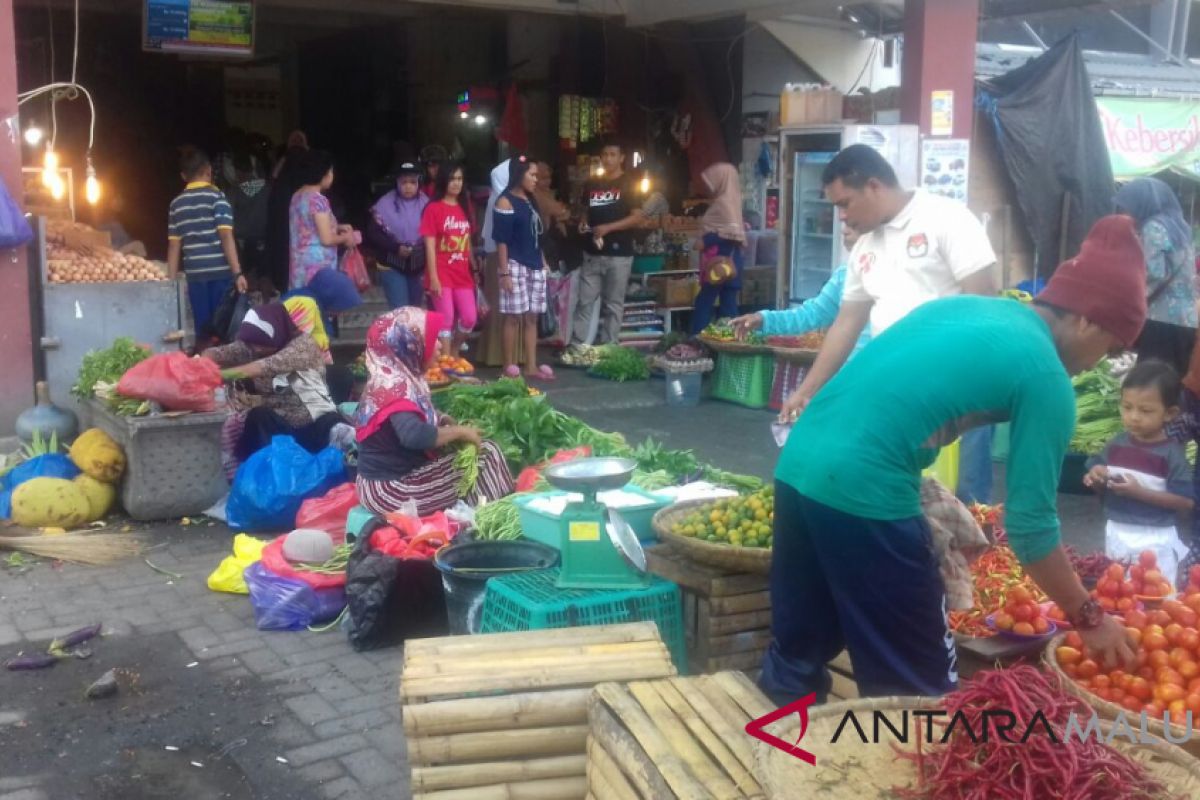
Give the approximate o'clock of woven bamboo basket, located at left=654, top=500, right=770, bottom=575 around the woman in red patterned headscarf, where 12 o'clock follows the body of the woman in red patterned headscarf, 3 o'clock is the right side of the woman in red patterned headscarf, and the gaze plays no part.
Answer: The woven bamboo basket is roughly at 2 o'clock from the woman in red patterned headscarf.

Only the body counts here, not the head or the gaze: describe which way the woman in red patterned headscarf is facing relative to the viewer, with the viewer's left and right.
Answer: facing to the right of the viewer

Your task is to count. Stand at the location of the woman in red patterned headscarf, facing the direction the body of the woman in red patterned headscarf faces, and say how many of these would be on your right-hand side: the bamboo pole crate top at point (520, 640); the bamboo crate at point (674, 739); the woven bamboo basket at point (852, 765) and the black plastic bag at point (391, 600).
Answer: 4

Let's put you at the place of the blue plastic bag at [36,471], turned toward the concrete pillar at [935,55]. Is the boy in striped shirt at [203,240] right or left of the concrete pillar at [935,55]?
left

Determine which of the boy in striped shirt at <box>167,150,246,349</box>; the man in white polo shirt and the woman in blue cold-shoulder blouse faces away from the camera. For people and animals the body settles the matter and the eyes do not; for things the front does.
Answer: the boy in striped shirt

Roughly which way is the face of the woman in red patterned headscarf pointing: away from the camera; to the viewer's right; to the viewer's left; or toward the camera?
to the viewer's right

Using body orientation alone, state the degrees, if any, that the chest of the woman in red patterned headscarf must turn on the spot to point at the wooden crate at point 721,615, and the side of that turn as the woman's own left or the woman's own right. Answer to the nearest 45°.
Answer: approximately 45° to the woman's own right

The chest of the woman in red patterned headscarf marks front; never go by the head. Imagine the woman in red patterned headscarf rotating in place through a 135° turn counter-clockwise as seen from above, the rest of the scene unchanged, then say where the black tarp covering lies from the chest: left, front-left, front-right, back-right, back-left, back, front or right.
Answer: right
